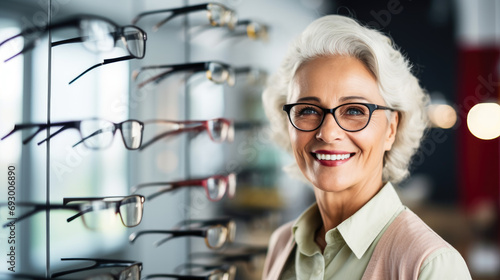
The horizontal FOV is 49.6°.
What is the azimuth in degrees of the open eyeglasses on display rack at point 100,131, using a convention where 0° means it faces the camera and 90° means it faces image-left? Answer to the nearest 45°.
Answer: approximately 315°

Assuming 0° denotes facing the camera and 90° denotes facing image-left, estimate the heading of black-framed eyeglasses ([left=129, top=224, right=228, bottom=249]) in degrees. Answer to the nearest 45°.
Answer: approximately 315°

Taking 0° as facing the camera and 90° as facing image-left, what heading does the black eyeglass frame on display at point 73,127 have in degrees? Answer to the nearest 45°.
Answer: approximately 315°

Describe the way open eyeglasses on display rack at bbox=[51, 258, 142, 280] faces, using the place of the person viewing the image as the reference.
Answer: facing the viewer and to the right of the viewer

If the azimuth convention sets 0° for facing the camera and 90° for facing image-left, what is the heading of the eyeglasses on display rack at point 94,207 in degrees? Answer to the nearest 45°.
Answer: approximately 315°

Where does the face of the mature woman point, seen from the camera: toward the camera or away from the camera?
toward the camera

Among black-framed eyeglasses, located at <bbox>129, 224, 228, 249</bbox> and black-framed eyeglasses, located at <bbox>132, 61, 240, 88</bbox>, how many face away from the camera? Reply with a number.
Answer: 0
